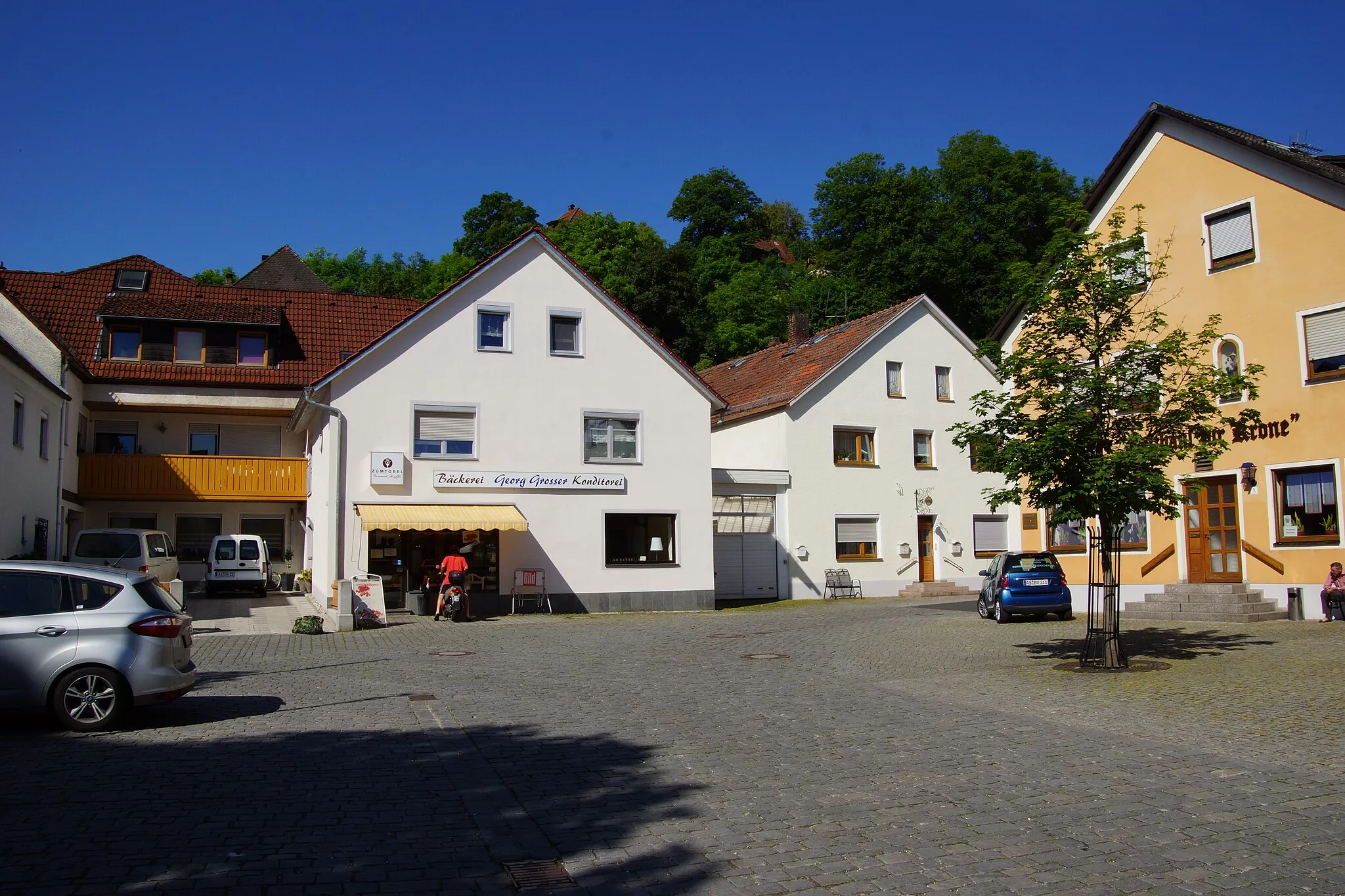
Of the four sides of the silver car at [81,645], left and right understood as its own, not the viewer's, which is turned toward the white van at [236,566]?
right

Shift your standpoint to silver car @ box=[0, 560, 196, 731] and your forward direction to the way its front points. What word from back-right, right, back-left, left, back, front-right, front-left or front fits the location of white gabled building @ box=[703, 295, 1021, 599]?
back-right

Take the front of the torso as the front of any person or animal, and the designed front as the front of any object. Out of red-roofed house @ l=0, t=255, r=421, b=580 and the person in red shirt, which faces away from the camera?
the person in red shirt

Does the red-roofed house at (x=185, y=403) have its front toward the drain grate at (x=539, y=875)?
yes

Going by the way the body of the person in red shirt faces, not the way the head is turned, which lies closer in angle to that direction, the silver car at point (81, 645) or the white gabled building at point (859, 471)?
the white gabled building

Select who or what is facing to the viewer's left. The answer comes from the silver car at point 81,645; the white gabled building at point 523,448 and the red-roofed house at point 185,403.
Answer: the silver car

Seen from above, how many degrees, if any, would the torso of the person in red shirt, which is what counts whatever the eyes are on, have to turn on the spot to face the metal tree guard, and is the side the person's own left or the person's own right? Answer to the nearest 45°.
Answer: approximately 135° to the person's own right

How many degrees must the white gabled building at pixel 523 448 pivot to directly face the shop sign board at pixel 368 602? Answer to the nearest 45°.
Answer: approximately 45° to its right

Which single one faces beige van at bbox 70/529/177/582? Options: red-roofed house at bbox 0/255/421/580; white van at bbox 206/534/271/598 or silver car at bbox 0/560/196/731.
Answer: the red-roofed house

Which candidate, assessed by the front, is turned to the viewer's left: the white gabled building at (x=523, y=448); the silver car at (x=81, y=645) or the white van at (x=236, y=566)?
the silver car

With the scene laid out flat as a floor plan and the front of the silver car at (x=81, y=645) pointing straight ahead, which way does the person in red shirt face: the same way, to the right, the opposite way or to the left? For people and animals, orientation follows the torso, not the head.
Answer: to the right

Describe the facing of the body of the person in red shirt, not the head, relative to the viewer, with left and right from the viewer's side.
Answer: facing away from the viewer

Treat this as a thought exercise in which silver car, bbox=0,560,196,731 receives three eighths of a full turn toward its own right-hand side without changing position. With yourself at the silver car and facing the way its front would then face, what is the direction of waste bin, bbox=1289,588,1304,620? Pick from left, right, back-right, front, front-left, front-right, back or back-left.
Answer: front-right

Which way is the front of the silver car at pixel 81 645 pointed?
to the viewer's left
